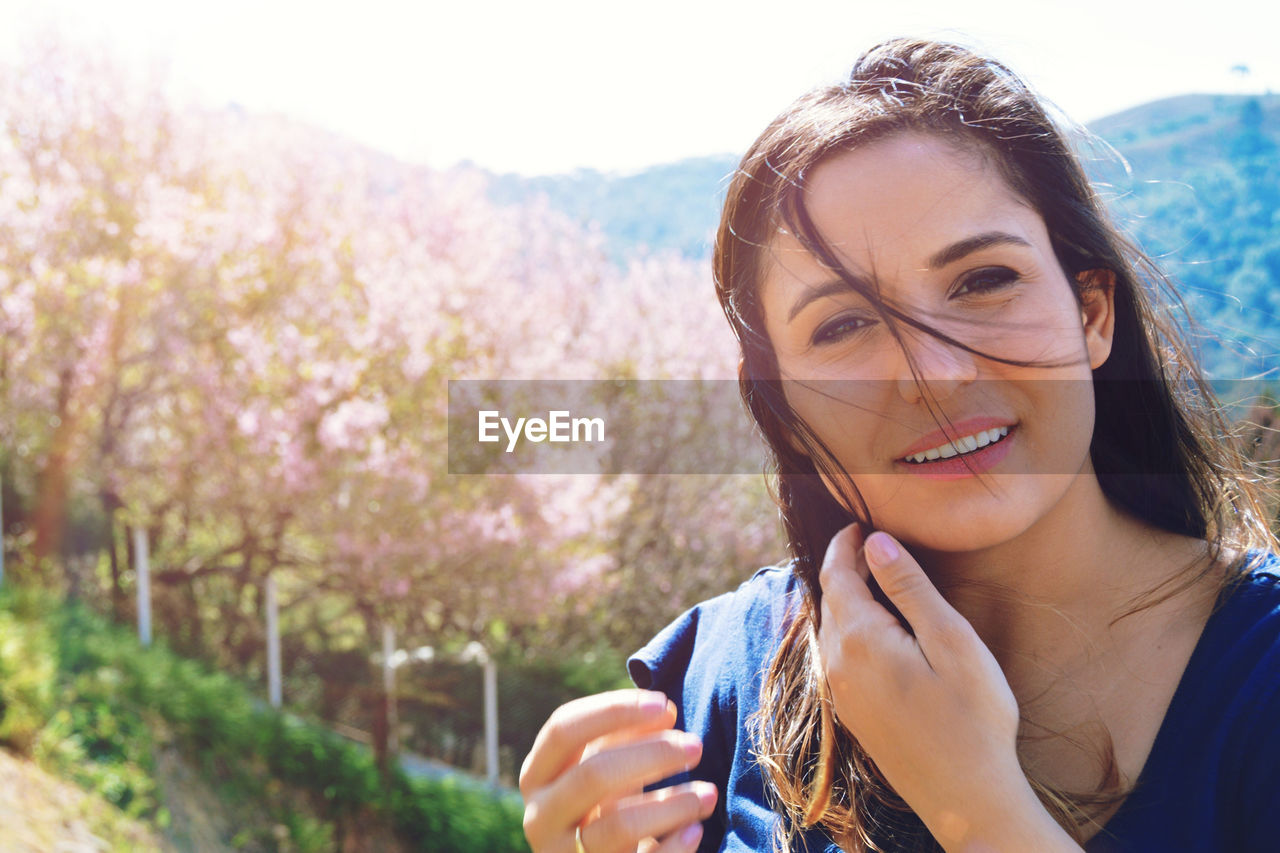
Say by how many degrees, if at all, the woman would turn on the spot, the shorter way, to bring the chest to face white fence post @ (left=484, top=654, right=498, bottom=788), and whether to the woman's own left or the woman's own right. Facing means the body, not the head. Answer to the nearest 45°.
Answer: approximately 135° to the woman's own right

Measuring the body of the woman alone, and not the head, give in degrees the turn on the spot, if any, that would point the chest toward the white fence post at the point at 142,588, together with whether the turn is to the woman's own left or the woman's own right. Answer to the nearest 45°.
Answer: approximately 135° to the woman's own right

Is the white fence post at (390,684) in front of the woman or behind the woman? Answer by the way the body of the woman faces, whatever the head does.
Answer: behind

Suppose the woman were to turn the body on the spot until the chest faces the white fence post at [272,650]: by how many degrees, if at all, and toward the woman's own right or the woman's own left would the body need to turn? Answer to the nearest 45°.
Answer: approximately 135° to the woman's own right
